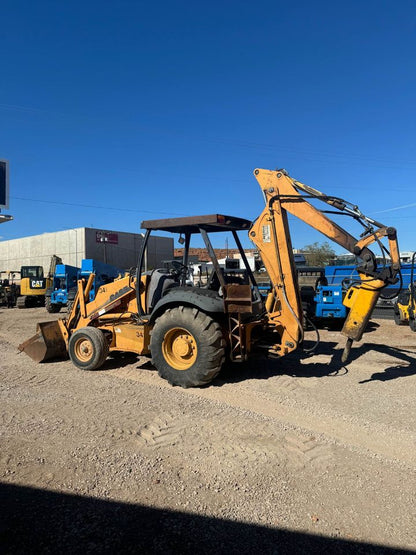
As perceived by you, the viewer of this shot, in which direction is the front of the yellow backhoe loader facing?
facing away from the viewer and to the left of the viewer

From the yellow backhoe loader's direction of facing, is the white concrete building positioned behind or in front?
in front

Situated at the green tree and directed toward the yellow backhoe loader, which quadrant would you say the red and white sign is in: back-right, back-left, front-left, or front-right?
front-right

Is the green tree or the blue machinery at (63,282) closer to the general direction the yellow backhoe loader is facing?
the blue machinery

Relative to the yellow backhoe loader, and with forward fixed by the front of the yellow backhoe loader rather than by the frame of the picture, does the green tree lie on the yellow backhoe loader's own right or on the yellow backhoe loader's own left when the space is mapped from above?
on the yellow backhoe loader's own right

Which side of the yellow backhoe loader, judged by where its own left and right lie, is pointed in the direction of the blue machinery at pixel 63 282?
front

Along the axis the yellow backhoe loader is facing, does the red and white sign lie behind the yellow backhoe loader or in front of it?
in front

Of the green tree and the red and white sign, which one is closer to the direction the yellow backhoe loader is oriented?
the red and white sign
